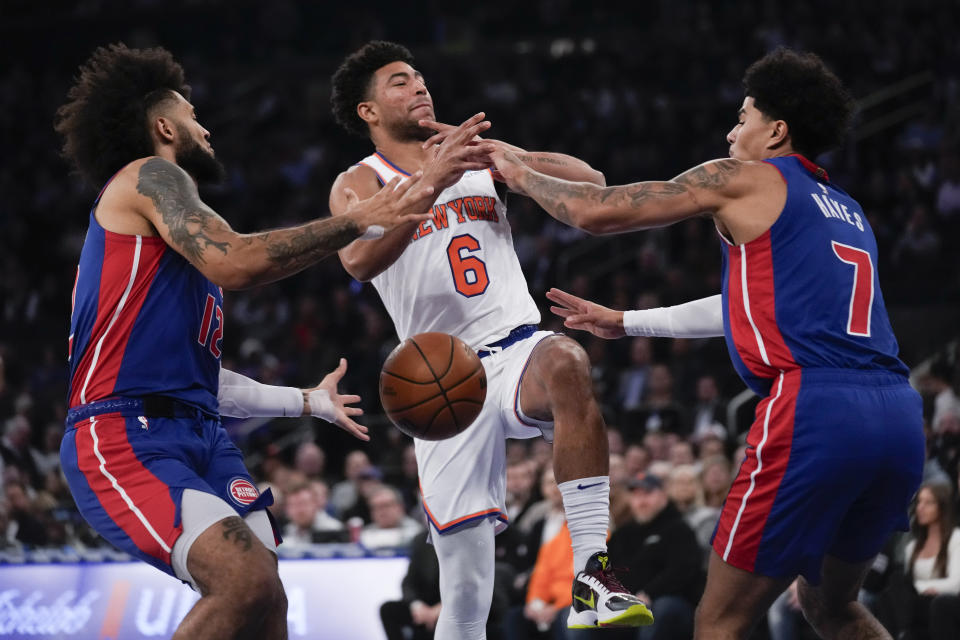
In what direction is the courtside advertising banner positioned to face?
toward the camera

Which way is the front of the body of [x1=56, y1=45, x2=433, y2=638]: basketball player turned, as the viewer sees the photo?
to the viewer's right

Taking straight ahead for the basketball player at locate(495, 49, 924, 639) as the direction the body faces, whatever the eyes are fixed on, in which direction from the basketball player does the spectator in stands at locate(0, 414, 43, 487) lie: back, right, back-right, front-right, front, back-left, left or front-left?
front

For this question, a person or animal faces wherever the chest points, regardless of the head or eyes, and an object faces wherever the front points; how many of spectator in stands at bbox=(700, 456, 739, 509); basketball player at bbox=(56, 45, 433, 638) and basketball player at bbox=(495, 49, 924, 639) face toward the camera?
1

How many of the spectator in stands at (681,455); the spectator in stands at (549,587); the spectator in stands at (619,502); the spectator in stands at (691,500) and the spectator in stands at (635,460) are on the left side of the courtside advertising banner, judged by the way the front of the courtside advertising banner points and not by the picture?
5

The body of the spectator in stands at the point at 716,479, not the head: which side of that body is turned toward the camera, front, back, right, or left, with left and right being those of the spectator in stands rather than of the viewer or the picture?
front

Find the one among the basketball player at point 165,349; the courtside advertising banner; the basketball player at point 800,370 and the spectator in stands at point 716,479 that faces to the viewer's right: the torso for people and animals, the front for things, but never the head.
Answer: the basketball player at point 165,349

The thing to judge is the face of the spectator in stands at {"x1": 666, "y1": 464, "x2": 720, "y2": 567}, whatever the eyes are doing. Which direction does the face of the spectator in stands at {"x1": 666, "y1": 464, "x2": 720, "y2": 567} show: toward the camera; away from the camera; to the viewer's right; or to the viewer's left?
toward the camera

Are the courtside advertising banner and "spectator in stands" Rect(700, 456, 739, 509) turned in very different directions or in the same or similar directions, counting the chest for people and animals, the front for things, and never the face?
same or similar directions

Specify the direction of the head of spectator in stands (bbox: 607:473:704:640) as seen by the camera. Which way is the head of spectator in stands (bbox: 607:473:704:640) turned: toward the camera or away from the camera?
toward the camera

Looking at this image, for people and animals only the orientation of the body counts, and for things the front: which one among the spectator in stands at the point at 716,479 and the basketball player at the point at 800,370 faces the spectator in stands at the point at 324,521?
the basketball player

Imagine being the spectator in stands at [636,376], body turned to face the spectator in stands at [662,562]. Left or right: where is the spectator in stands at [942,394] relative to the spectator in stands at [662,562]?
left

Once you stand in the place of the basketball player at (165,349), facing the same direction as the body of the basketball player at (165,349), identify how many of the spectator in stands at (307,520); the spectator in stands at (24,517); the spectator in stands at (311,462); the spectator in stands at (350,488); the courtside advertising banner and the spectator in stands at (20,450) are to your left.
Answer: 6

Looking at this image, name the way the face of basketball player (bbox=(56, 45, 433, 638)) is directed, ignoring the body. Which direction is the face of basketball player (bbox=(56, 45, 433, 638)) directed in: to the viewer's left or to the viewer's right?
to the viewer's right

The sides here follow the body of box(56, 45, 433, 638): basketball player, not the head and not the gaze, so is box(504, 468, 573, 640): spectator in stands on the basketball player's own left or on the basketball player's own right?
on the basketball player's own left
